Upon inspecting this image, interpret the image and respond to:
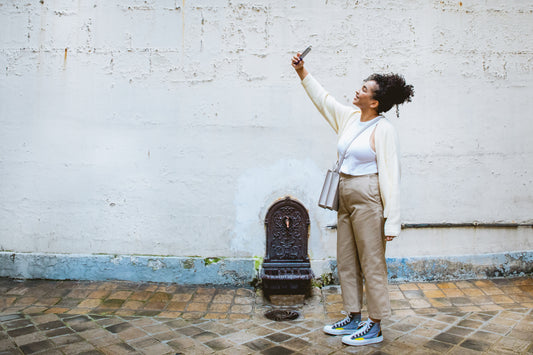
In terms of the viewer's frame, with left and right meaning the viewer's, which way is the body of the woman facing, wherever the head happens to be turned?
facing the viewer and to the left of the viewer

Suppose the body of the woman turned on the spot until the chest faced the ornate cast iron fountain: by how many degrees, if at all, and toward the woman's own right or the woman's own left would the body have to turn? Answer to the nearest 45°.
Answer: approximately 90° to the woman's own right

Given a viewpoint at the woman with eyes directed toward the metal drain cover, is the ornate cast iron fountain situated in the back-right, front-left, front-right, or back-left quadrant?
front-right

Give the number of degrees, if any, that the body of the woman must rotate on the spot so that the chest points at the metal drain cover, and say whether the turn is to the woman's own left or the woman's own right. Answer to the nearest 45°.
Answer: approximately 90° to the woman's own right

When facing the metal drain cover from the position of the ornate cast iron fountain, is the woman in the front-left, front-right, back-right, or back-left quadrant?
front-left

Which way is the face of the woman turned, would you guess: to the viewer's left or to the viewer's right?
to the viewer's left

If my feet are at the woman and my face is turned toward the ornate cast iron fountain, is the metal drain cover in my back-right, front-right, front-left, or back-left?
front-left

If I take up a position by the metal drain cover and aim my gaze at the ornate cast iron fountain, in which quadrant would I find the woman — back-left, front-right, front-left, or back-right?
back-right

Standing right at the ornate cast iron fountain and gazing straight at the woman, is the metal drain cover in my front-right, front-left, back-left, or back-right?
front-right

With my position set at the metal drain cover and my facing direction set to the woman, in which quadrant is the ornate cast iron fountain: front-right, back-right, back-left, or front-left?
back-left
